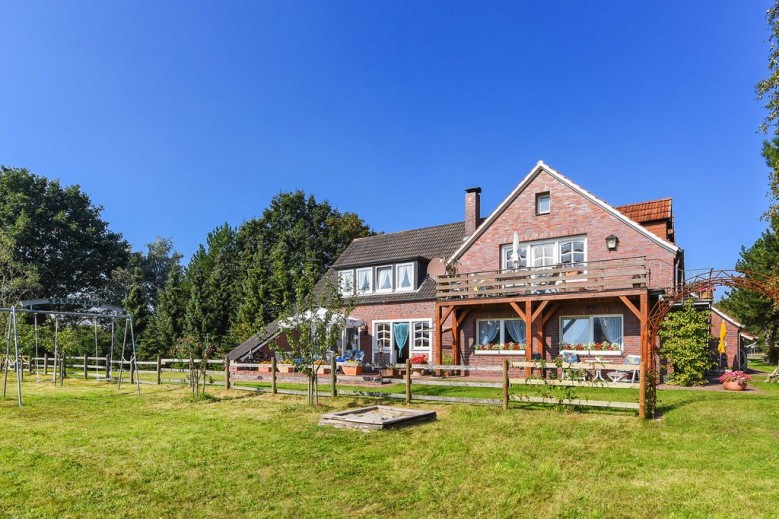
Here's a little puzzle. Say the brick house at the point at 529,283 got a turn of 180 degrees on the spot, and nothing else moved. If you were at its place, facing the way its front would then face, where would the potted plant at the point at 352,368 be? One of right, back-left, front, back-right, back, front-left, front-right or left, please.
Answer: left

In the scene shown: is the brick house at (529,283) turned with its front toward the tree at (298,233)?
no

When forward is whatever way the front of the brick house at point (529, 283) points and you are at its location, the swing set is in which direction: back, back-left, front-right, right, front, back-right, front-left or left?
right

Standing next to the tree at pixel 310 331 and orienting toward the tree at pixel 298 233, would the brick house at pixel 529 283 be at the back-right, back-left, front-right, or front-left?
front-right

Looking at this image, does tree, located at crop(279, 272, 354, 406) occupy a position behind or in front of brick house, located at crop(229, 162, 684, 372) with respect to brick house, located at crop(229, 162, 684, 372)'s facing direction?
in front

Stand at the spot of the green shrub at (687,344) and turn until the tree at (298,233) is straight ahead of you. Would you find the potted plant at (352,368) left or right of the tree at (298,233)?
left

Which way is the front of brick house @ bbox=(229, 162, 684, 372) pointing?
toward the camera

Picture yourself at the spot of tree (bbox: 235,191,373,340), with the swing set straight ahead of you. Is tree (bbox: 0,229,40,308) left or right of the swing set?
right
